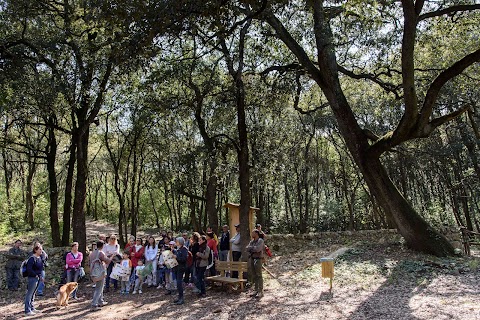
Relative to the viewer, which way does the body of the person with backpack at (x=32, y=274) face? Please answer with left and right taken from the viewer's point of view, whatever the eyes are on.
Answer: facing to the right of the viewer

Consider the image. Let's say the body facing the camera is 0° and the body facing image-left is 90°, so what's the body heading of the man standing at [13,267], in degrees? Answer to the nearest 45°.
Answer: approximately 315°

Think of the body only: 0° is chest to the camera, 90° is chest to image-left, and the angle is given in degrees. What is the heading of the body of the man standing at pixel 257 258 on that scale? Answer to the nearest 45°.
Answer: approximately 45°
